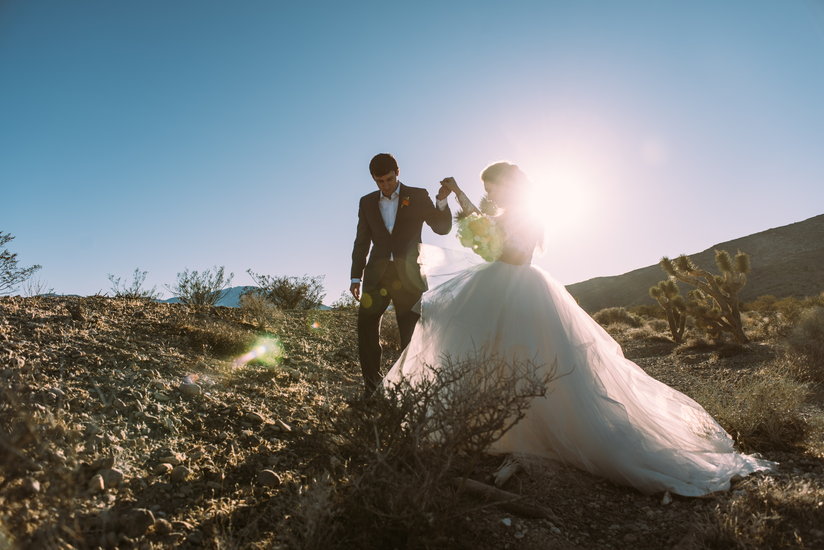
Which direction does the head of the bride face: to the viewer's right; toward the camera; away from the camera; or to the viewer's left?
to the viewer's left

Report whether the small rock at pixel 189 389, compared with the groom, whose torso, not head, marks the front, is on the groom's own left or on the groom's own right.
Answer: on the groom's own right

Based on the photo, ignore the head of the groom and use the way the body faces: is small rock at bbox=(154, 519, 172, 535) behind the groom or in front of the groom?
in front

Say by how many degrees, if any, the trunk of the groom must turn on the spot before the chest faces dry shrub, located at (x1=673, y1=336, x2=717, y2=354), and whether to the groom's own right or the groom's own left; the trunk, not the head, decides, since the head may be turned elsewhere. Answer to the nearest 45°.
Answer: approximately 135° to the groom's own left

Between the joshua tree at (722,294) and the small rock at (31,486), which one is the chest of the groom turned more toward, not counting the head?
the small rock

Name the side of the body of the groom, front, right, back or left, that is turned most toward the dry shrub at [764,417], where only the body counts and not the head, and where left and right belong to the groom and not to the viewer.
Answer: left

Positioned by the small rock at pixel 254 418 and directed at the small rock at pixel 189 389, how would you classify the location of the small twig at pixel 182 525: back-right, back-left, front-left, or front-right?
back-left

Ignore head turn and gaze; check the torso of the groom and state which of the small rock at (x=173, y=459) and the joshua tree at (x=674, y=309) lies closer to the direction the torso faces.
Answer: the small rock

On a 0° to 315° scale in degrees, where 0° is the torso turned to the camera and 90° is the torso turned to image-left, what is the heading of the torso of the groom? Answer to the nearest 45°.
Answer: approximately 0°

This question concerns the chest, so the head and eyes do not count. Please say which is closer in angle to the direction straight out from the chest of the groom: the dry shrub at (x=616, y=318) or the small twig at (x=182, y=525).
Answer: the small twig
